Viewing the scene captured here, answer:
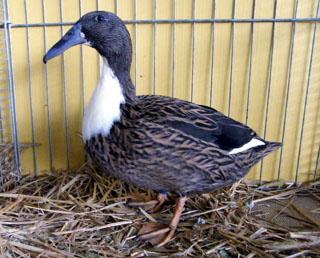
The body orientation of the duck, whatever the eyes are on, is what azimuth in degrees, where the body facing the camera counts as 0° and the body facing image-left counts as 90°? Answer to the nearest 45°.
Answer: approximately 90°
